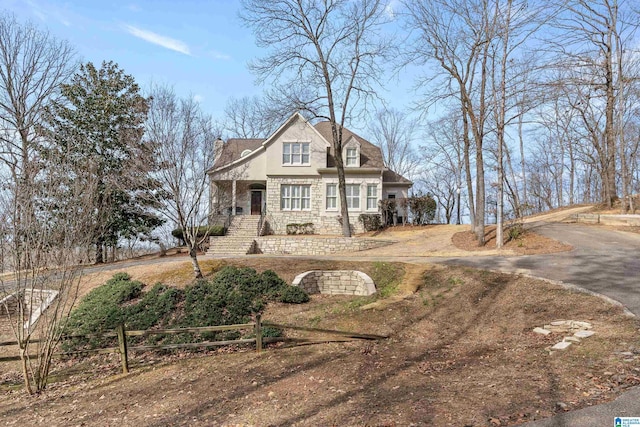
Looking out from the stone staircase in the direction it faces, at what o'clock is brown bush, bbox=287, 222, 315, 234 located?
The brown bush is roughly at 8 o'clock from the stone staircase.

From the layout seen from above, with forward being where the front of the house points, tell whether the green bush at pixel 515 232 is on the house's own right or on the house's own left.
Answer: on the house's own left

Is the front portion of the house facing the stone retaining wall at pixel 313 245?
yes

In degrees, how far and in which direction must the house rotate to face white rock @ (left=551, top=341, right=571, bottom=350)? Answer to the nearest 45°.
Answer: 0° — it already faces it

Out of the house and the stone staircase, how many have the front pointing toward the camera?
2

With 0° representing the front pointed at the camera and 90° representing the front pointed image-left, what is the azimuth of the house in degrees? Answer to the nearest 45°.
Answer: approximately 0°

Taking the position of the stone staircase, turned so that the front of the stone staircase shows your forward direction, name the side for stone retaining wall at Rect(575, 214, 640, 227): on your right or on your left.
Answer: on your left
